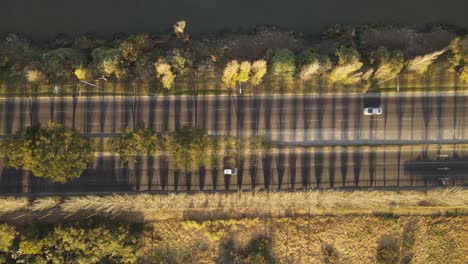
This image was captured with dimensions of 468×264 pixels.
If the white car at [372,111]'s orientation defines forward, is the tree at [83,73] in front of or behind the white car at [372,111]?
in front

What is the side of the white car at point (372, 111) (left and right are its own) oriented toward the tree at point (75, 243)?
front

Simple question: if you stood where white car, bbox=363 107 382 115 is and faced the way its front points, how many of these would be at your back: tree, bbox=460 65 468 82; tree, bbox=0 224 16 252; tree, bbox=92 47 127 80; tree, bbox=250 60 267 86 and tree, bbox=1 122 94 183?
1

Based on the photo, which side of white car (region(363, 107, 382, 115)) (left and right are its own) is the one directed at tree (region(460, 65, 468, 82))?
back

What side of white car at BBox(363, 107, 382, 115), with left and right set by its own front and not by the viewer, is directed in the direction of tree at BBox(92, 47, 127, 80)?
front

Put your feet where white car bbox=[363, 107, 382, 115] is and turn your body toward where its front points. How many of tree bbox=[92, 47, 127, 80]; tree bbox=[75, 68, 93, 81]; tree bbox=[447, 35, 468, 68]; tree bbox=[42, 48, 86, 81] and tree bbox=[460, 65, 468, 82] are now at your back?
2

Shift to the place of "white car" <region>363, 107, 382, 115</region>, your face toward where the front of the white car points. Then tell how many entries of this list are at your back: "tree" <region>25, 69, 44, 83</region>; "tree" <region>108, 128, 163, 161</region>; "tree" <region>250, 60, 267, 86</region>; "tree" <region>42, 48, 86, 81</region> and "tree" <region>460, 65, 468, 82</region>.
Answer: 1

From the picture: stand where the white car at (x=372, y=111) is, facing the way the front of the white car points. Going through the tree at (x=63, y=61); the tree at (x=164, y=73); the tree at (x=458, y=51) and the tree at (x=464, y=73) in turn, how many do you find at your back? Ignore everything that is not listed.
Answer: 2

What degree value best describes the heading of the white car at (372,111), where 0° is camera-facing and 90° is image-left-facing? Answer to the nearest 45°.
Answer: approximately 90°

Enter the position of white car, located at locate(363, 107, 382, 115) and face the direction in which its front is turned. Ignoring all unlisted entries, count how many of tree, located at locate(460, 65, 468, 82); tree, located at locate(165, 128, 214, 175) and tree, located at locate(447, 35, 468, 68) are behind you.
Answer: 2

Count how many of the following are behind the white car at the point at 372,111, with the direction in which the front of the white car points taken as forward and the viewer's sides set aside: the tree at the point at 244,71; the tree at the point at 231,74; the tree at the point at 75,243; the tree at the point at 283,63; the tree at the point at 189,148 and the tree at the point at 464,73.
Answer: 1
